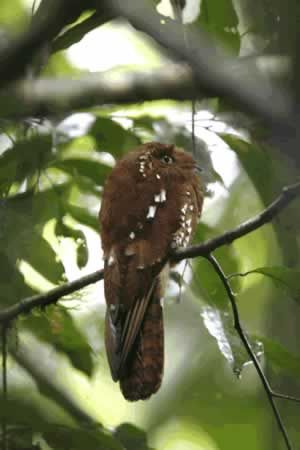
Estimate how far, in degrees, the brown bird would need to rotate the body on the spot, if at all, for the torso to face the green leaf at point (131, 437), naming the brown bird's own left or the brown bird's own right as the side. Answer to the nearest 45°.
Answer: approximately 135° to the brown bird's own right

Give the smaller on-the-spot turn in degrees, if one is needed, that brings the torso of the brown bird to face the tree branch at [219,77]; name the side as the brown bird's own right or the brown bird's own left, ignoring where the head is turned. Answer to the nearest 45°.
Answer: approximately 90° to the brown bird's own right

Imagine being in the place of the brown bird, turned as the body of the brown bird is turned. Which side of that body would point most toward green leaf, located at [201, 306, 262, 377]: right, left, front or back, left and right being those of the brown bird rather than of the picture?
right
